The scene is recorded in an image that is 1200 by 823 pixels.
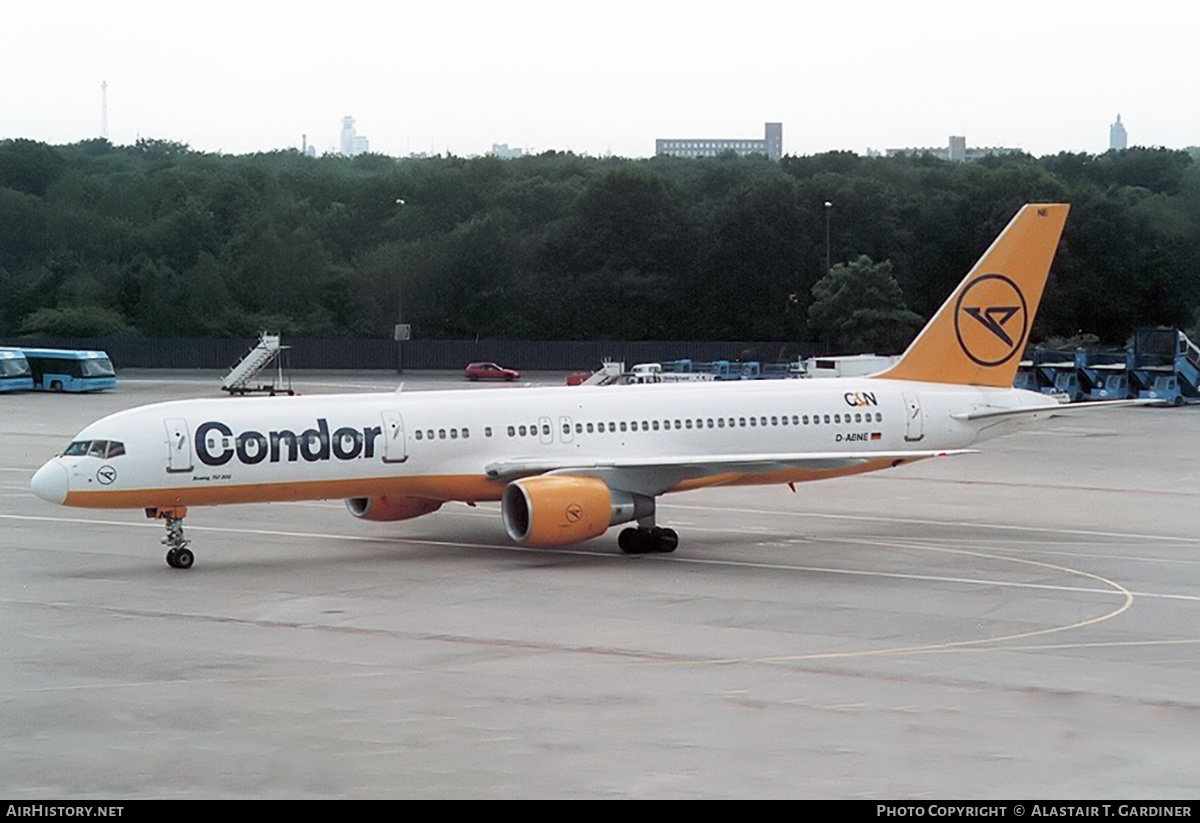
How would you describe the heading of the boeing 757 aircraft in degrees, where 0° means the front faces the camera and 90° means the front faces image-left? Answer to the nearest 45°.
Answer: approximately 45°
